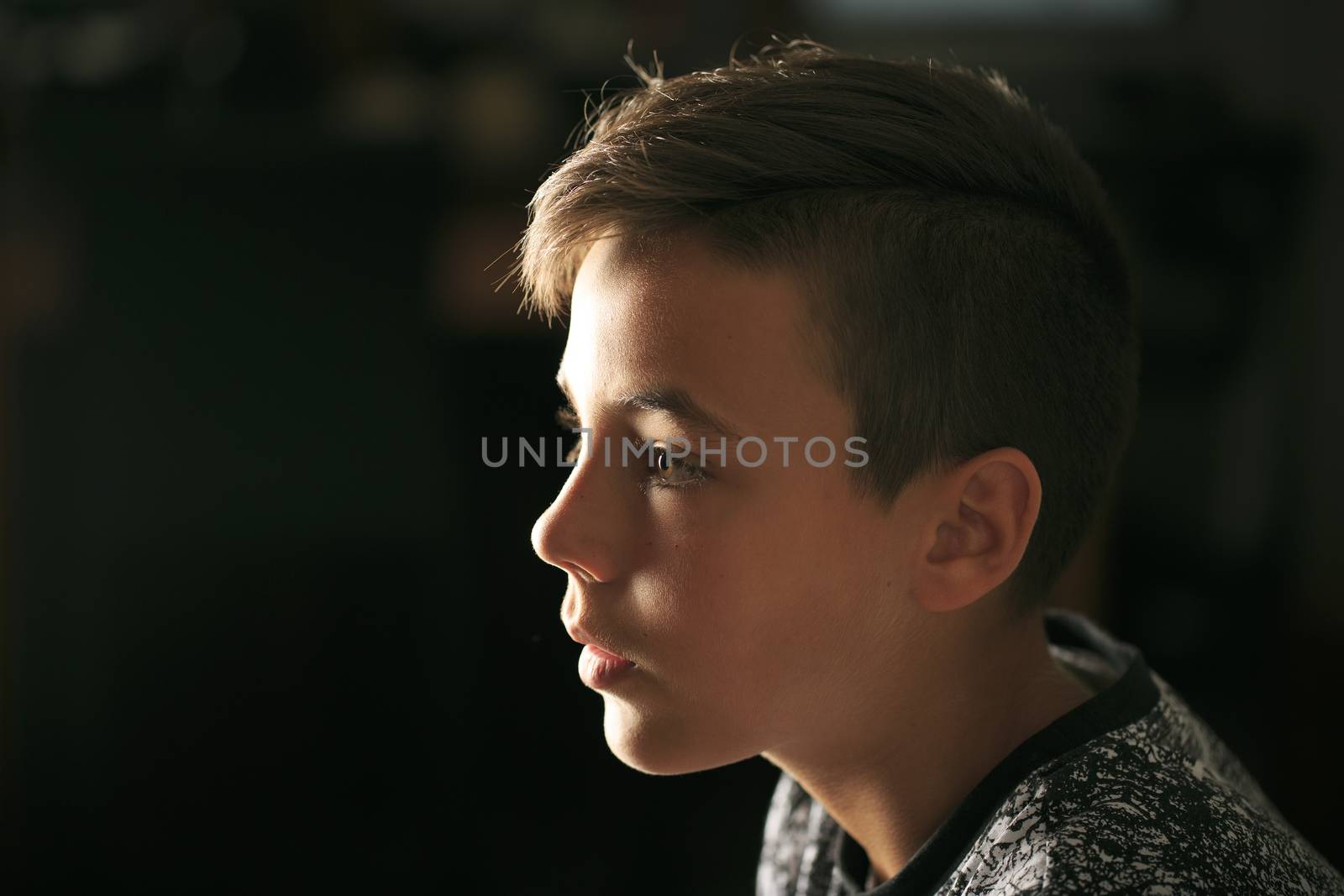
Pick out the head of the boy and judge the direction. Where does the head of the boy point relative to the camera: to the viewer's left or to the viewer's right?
to the viewer's left

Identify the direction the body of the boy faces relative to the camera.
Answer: to the viewer's left
